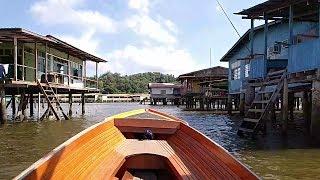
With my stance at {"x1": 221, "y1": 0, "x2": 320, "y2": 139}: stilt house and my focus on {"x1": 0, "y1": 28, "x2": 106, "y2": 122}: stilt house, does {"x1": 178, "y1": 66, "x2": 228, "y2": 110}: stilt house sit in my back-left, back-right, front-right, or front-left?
front-right

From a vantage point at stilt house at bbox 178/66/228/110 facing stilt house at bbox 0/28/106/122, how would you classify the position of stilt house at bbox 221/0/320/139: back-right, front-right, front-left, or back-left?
front-left

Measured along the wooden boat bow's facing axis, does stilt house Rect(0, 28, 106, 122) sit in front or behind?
in front

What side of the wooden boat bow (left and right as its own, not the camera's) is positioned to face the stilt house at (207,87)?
front

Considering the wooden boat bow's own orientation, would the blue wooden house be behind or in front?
in front

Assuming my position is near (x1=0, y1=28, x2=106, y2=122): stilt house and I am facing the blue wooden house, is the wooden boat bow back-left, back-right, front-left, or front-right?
front-right

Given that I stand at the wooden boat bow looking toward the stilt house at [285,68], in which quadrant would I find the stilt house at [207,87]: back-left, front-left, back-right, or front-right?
front-left

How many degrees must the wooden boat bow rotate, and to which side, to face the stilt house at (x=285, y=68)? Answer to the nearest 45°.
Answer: approximately 45° to its right

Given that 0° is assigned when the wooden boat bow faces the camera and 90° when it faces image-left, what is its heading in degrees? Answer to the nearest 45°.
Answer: approximately 180°
